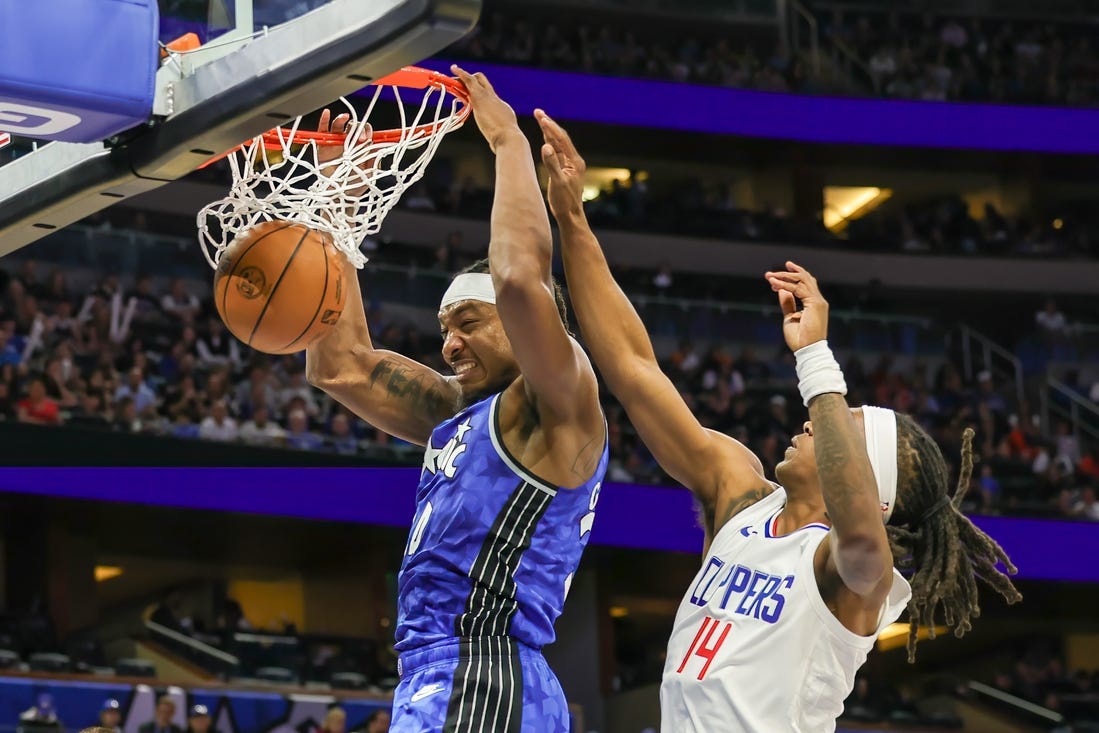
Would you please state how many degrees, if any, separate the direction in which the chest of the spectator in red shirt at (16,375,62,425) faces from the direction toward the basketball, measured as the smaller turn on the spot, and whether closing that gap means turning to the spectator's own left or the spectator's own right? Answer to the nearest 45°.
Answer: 0° — they already face it

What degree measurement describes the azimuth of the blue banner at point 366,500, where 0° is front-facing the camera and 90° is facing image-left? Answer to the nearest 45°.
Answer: approximately 0°

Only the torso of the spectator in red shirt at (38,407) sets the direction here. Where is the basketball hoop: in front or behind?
in front

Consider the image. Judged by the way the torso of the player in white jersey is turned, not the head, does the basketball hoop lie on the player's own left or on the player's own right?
on the player's own right
